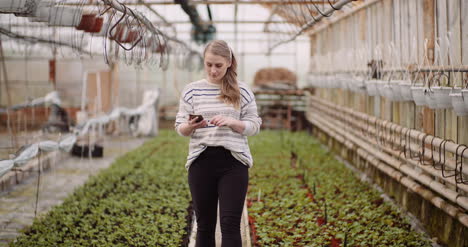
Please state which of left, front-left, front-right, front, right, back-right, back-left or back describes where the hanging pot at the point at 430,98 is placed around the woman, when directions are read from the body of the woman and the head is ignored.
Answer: back-left

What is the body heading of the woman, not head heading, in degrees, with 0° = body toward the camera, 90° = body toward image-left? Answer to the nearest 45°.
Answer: approximately 0°

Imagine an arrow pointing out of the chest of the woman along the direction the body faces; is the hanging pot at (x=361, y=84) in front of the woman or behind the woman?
behind

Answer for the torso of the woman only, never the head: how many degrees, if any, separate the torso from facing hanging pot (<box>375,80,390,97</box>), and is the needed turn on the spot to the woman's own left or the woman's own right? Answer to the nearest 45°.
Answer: approximately 135° to the woman's own left
